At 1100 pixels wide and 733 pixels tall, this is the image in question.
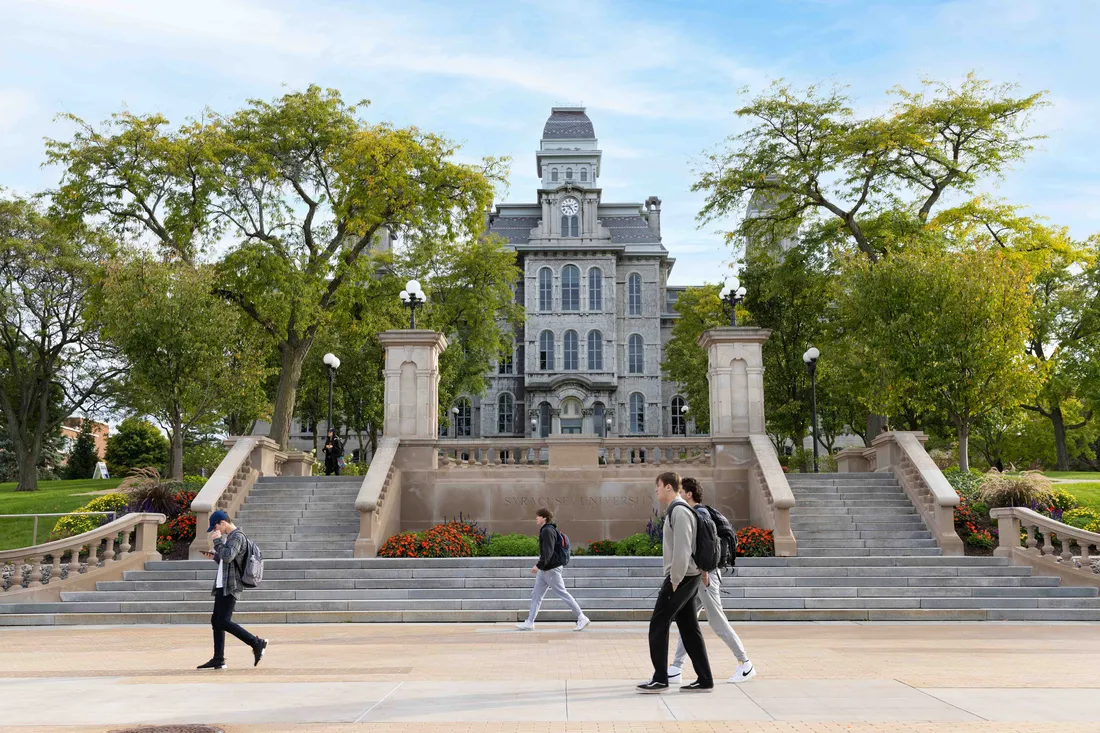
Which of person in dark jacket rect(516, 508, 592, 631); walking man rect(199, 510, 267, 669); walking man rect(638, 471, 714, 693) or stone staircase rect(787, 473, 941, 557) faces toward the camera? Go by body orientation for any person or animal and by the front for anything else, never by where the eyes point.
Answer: the stone staircase

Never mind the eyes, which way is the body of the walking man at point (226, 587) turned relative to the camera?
to the viewer's left

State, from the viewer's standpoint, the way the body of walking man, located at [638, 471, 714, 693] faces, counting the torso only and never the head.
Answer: to the viewer's left

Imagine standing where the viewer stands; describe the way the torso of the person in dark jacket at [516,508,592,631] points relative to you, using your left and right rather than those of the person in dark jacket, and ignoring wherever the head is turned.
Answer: facing to the left of the viewer

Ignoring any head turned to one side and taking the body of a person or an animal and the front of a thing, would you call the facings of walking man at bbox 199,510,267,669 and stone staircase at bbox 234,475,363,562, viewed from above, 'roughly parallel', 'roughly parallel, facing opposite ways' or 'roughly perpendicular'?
roughly perpendicular

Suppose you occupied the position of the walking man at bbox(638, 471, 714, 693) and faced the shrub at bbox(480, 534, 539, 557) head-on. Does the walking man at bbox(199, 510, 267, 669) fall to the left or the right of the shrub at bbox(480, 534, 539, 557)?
left

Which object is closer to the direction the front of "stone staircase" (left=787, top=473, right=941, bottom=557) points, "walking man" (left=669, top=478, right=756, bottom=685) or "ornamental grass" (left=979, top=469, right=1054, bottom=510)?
the walking man

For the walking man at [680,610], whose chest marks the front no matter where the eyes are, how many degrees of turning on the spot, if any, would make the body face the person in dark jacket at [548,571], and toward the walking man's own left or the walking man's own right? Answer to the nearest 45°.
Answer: approximately 90° to the walking man's own right

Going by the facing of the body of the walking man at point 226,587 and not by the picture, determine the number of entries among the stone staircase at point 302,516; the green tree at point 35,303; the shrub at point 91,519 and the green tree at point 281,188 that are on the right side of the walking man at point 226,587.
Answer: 4

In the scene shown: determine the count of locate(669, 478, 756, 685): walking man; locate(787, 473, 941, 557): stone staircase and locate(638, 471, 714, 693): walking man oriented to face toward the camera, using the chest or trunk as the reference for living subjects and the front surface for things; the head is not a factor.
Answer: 1

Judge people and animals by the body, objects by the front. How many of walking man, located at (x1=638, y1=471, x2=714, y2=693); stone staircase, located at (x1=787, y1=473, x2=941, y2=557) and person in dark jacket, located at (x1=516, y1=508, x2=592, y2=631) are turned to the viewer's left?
2

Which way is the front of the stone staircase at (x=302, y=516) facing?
toward the camera

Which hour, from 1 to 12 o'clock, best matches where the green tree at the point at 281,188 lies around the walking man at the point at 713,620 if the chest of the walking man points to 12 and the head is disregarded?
The green tree is roughly at 2 o'clock from the walking man.

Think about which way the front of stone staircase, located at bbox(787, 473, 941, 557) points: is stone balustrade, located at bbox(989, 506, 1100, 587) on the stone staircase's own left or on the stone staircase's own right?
on the stone staircase's own left
